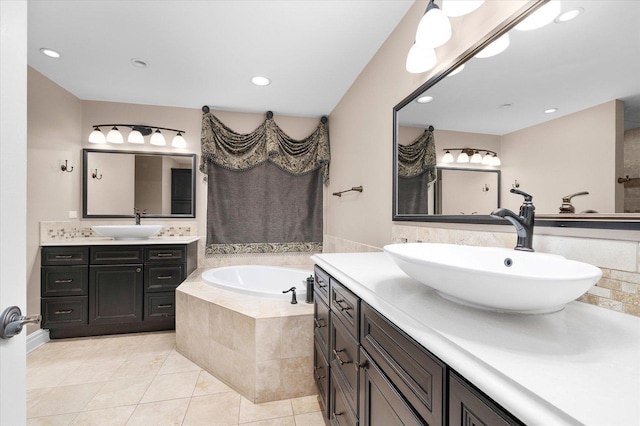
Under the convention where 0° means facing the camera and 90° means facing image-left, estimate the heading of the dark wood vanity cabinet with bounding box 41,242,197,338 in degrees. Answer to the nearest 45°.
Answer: approximately 0°

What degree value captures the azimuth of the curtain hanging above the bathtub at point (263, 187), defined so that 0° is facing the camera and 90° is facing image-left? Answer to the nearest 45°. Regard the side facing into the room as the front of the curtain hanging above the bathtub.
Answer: approximately 0°

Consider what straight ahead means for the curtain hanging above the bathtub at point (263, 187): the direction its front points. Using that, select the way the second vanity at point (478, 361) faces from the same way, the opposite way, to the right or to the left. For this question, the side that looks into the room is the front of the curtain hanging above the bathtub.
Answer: to the right

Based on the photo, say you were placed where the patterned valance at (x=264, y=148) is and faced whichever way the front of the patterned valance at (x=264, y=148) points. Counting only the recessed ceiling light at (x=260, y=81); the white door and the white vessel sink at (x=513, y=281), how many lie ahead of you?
3

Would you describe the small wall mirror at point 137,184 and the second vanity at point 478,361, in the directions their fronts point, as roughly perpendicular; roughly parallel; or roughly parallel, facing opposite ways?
roughly perpendicular

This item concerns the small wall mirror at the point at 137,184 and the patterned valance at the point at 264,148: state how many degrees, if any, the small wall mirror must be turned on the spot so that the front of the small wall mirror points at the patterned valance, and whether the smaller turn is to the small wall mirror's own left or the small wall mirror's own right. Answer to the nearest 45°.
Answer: approximately 45° to the small wall mirror's own left

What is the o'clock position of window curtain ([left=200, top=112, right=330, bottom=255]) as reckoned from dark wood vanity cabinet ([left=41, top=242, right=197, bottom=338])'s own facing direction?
The window curtain is roughly at 9 o'clock from the dark wood vanity cabinet.

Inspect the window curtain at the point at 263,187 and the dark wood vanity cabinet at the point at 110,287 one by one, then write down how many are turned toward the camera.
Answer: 2
